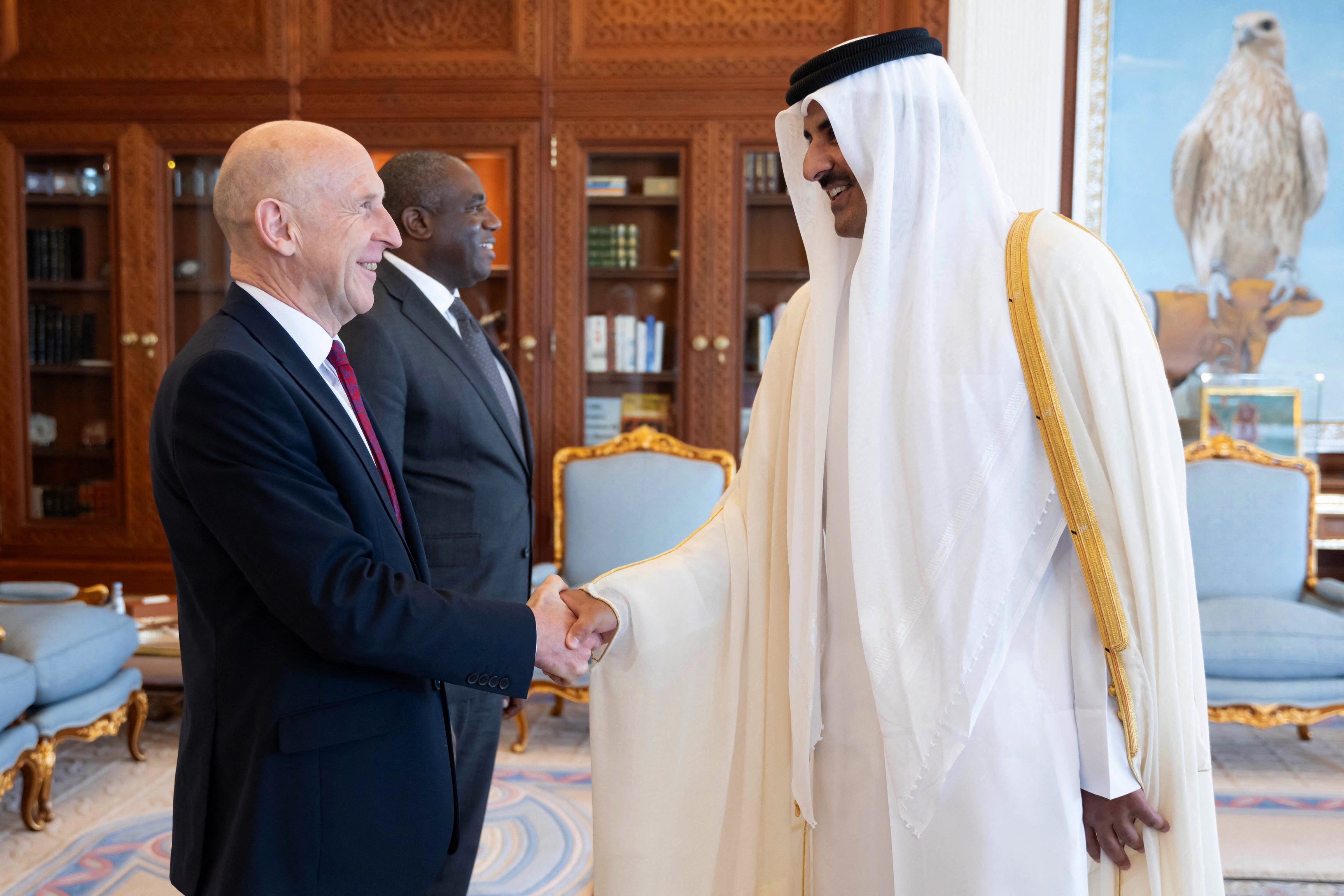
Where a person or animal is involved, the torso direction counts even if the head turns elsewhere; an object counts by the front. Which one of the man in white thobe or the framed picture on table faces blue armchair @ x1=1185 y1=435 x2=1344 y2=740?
the framed picture on table

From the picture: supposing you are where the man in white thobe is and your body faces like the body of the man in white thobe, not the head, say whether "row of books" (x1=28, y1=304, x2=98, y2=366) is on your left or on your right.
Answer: on your right

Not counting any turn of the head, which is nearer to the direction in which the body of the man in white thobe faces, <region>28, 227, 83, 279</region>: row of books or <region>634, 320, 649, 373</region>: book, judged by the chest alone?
the row of books

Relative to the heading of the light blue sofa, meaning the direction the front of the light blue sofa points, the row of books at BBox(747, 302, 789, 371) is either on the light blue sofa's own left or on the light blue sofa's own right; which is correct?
on the light blue sofa's own left

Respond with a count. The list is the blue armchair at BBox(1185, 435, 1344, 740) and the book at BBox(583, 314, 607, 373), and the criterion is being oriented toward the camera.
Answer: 2

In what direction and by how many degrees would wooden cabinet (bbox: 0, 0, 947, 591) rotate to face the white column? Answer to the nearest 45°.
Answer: approximately 90° to its left

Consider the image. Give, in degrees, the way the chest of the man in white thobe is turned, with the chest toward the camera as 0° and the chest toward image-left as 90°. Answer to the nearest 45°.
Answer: approximately 45°

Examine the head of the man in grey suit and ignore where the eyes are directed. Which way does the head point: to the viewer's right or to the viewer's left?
to the viewer's right

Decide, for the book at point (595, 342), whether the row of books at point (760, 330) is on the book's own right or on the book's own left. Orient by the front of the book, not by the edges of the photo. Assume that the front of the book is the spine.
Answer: on the book's own left

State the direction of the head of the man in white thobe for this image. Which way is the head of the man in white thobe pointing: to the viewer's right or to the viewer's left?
to the viewer's left

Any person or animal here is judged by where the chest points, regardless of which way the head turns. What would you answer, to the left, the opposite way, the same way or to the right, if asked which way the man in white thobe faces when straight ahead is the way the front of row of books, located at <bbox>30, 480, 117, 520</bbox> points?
to the right

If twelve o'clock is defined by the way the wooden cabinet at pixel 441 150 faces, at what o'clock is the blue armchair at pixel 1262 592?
The blue armchair is roughly at 10 o'clock from the wooden cabinet.

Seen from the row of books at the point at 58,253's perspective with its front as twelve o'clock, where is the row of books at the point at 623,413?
the row of books at the point at 623,413 is roughly at 10 o'clock from the row of books at the point at 58,253.

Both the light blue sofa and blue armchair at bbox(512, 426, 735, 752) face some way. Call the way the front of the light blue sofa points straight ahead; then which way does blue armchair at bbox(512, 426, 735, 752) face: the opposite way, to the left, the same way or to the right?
to the right

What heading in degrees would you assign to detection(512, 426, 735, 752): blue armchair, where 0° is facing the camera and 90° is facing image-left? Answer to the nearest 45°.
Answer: approximately 0°
